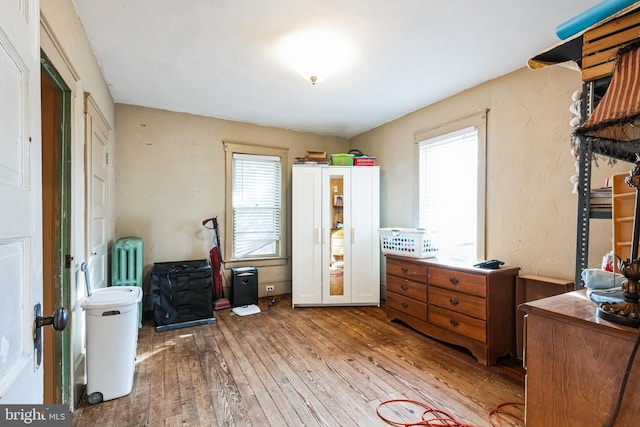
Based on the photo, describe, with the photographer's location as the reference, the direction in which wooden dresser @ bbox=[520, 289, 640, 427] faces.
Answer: facing away from the viewer and to the left of the viewer

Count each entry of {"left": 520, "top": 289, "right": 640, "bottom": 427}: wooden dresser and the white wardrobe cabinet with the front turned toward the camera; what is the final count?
1

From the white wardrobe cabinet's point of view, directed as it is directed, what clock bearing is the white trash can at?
The white trash can is roughly at 1 o'clock from the white wardrobe cabinet.

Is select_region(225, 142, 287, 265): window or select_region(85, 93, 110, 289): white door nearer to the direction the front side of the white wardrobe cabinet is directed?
the white door
